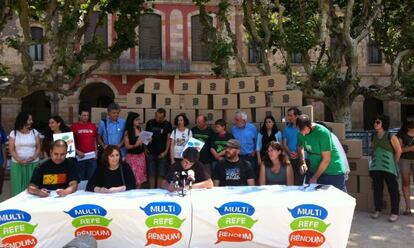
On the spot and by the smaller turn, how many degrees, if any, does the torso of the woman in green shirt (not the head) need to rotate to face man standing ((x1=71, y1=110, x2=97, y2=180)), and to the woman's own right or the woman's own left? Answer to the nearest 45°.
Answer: approximately 45° to the woman's own right

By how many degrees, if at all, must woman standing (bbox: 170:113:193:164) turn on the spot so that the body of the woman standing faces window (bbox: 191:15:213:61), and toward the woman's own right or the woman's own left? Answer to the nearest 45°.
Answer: approximately 180°

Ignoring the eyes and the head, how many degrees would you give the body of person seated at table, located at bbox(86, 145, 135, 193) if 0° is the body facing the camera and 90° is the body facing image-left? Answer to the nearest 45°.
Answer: approximately 0°

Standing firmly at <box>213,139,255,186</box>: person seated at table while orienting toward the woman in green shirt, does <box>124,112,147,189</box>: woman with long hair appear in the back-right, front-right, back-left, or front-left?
back-left

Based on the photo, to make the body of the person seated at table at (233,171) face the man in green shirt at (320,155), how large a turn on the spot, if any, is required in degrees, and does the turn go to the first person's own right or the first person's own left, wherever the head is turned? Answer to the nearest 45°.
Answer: approximately 90° to the first person's own left

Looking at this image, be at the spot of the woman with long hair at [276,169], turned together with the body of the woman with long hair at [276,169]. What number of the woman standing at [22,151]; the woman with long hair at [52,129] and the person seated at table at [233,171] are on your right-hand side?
3
